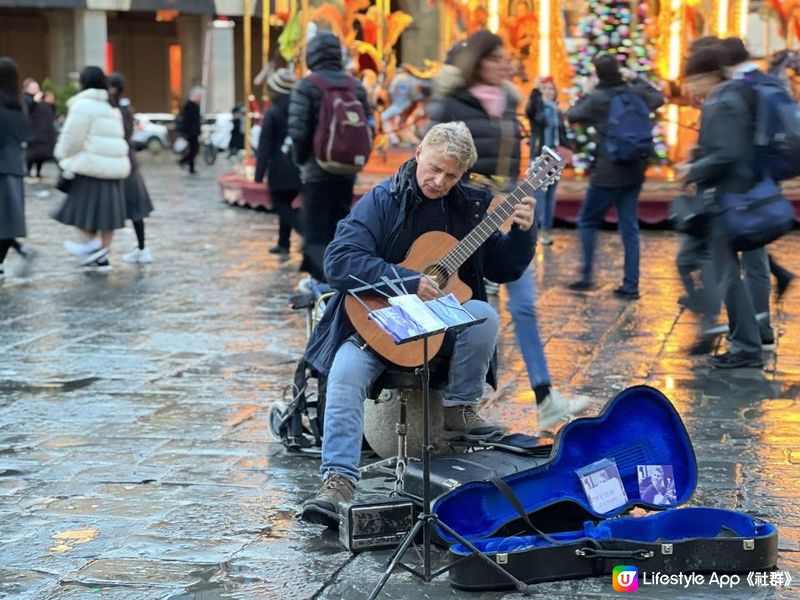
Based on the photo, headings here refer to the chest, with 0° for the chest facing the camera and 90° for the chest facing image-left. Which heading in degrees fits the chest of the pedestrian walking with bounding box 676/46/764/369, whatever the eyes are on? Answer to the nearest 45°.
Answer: approximately 90°

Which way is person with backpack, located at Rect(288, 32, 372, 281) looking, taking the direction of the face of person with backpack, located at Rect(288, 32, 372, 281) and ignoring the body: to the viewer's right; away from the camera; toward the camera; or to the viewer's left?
away from the camera

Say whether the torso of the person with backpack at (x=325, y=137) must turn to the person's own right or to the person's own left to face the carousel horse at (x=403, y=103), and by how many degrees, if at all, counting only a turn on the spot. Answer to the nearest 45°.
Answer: approximately 45° to the person's own right

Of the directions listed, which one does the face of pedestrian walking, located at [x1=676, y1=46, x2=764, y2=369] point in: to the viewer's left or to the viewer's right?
to the viewer's left

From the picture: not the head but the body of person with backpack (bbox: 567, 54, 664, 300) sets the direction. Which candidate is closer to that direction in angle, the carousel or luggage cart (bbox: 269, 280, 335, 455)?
the carousel

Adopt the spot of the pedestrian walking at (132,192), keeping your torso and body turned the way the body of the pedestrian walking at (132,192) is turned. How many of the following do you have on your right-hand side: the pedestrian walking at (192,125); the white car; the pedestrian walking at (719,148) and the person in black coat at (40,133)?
3

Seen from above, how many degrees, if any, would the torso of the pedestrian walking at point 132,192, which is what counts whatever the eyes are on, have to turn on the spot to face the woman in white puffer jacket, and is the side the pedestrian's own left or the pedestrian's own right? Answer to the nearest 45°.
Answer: approximately 45° to the pedestrian's own left

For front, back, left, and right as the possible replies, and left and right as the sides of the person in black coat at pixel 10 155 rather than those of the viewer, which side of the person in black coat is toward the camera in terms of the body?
left

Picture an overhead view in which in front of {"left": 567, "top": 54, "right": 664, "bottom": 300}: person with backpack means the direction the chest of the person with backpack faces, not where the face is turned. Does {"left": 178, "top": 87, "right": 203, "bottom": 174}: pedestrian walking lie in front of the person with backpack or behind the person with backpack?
in front

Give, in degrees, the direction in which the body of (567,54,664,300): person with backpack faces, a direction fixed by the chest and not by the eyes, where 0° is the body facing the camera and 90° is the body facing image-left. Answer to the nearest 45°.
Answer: approximately 135°

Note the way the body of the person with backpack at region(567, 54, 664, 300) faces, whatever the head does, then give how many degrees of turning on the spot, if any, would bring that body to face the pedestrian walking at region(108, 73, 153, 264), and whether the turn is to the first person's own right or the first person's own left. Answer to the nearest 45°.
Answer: approximately 45° to the first person's own left

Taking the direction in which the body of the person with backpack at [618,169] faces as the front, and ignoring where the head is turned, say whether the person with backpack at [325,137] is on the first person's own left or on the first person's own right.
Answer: on the first person's own left
